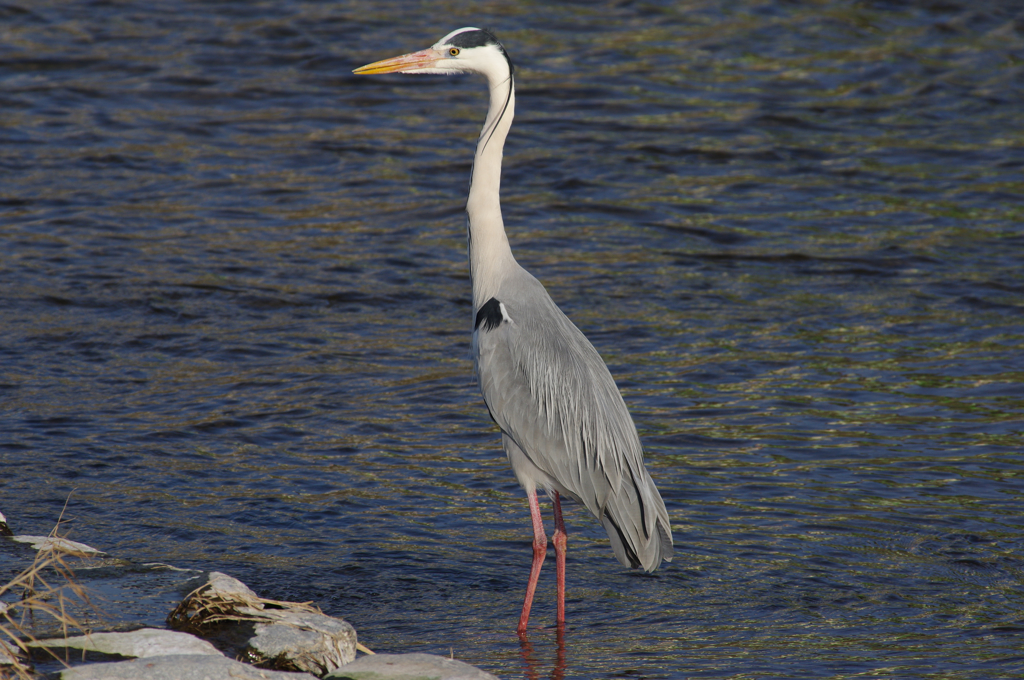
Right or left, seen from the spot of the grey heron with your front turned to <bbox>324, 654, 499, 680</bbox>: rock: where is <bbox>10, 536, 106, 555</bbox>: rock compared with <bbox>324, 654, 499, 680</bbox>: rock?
right

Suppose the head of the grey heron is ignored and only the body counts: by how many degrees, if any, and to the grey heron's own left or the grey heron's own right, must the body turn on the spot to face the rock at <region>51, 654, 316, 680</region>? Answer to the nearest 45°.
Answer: approximately 45° to the grey heron's own left

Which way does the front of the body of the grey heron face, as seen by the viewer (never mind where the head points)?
to the viewer's left

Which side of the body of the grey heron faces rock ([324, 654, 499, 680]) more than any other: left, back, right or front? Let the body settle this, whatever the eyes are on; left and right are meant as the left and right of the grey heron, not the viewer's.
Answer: left

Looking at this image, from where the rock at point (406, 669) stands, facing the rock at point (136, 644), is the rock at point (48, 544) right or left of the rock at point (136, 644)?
right

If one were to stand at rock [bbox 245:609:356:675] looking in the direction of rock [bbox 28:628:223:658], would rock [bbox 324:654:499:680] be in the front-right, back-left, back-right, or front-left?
back-left

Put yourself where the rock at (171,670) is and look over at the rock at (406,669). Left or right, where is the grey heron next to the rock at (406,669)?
left

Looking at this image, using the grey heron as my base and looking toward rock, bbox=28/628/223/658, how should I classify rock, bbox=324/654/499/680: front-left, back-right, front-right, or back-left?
front-left

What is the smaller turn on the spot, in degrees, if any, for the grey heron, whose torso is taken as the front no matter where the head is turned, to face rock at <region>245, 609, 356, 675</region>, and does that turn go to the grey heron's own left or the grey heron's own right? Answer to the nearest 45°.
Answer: approximately 45° to the grey heron's own left
